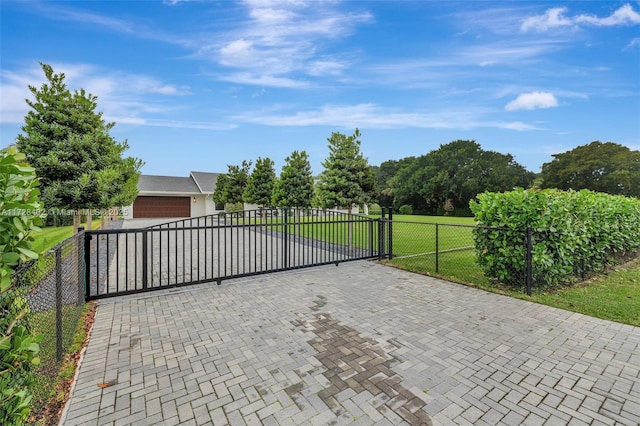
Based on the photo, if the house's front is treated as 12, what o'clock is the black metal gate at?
The black metal gate is roughly at 12 o'clock from the house.

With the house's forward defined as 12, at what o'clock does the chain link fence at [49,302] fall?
The chain link fence is roughly at 12 o'clock from the house.

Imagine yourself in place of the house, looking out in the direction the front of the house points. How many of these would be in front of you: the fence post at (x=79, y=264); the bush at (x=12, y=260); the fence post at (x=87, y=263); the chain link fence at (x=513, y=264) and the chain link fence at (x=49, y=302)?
5

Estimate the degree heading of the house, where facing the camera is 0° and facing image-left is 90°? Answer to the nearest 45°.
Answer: approximately 0°

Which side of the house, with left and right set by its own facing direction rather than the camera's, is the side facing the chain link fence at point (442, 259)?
front

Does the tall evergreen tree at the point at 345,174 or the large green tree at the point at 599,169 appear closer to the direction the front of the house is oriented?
the tall evergreen tree

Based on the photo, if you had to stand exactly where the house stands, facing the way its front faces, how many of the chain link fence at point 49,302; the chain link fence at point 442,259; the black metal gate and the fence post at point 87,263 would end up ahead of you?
4

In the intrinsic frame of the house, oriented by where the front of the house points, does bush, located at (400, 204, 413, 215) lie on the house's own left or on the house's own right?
on the house's own left

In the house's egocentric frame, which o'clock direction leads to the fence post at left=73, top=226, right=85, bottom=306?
The fence post is roughly at 12 o'clock from the house.

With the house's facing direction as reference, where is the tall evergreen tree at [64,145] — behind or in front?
in front
